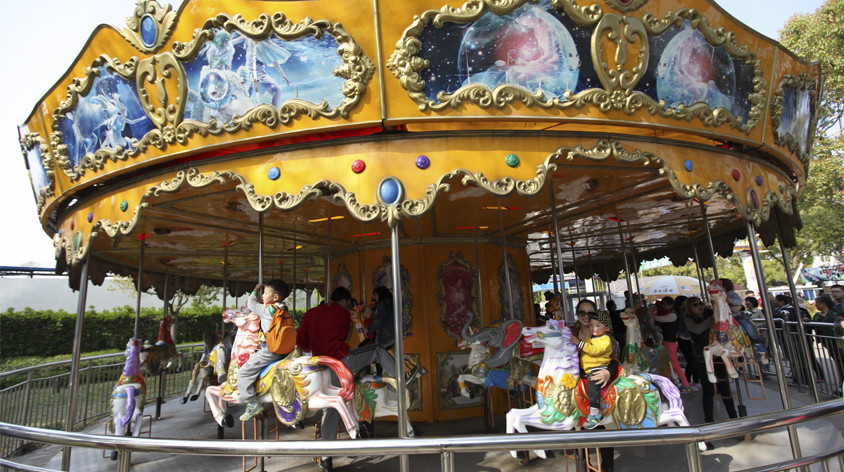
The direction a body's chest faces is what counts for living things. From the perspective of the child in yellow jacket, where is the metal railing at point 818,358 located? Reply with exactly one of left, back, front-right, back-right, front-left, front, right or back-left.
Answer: back

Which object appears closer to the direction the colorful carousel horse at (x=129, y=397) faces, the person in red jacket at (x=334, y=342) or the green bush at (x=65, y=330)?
the green bush

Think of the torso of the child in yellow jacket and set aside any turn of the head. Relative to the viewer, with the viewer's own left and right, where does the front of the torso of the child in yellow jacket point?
facing the viewer and to the left of the viewer

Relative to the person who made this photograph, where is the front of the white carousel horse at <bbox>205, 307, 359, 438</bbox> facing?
facing to the left of the viewer

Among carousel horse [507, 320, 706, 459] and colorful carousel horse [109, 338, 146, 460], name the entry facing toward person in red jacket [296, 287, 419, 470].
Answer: the carousel horse

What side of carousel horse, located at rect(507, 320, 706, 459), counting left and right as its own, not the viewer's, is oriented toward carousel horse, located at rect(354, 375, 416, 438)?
front

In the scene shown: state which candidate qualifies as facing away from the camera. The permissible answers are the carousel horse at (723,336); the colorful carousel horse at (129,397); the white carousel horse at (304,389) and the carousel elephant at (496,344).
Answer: the colorful carousel horse

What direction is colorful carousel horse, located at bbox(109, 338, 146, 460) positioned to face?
away from the camera

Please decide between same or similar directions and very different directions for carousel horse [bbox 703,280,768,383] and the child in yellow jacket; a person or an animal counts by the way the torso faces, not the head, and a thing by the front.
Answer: same or similar directions

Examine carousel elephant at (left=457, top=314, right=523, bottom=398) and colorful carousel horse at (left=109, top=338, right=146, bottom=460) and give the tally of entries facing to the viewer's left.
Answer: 1

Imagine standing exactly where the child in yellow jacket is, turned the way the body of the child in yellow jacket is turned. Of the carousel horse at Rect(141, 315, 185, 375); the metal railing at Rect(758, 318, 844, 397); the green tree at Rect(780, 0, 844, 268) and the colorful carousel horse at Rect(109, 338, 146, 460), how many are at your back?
2

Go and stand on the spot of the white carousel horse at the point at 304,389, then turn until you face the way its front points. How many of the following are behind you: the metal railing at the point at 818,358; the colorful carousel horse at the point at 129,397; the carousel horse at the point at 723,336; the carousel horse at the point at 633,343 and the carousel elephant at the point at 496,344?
4

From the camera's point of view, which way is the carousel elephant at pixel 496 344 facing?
to the viewer's left

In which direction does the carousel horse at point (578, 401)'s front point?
to the viewer's left

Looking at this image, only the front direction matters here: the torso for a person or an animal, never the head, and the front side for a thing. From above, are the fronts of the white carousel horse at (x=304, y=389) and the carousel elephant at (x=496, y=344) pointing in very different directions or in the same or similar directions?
same or similar directions
